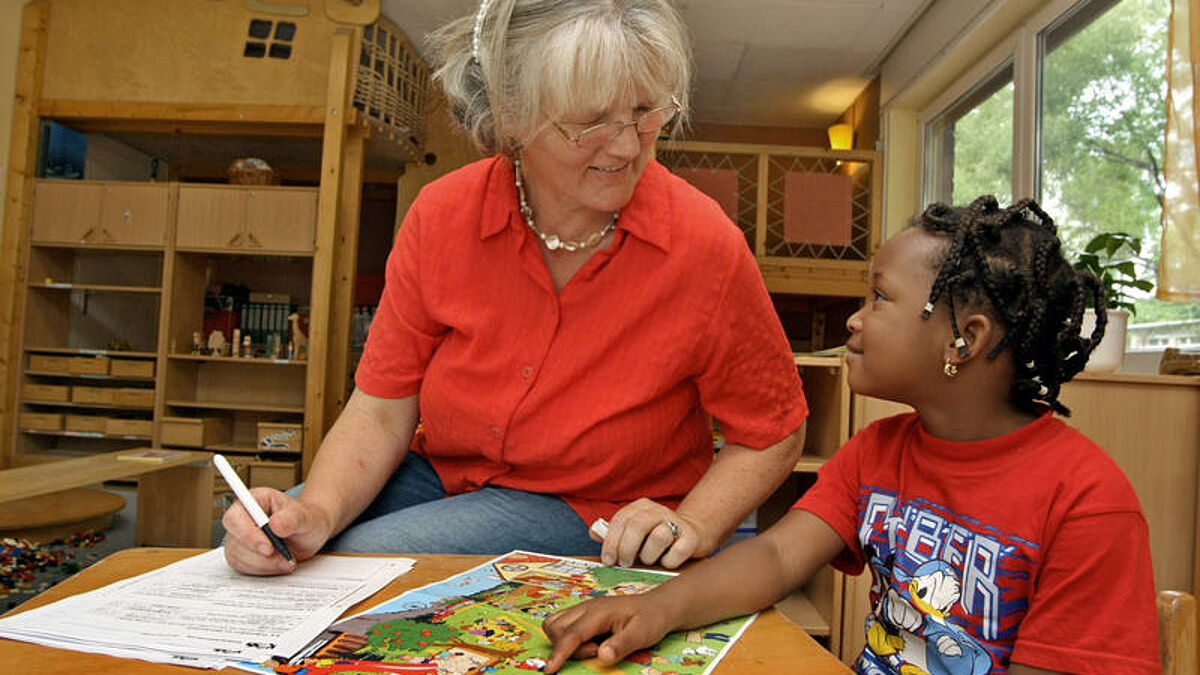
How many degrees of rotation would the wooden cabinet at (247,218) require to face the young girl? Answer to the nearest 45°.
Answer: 0° — it already faces them

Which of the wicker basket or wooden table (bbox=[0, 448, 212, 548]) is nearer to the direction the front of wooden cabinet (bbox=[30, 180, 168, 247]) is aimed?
the wooden table

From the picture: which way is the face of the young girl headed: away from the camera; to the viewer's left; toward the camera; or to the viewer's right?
to the viewer's left

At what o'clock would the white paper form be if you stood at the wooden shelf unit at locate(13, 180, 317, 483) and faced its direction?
The white paper form is roughly at 12 o'clock from the wooden shelf unit.

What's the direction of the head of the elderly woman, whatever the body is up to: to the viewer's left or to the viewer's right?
to the viewer's right

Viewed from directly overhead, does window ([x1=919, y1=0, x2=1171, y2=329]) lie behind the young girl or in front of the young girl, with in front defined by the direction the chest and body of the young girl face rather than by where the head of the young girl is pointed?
behind

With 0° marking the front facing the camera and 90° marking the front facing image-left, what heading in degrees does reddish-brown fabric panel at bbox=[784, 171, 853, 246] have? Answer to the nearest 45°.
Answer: approximately 0°

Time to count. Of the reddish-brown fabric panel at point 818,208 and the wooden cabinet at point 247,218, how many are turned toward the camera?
2

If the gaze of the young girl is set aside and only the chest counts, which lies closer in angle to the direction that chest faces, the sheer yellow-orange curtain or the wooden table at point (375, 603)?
the wooden table

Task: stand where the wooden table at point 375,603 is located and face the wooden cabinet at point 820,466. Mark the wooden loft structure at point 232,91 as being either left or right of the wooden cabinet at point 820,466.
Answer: left
